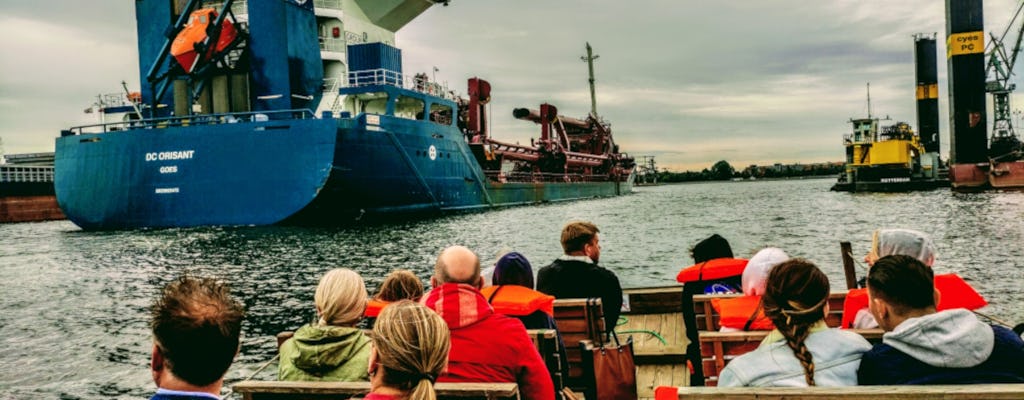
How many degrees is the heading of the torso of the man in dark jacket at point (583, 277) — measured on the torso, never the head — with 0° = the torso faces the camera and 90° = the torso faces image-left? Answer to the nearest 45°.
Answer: approximately 225°

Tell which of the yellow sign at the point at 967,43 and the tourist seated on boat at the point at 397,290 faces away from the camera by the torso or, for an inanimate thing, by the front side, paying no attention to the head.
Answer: the tourist seated on boat

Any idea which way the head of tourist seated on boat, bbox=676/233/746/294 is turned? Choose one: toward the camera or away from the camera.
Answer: away from the camera

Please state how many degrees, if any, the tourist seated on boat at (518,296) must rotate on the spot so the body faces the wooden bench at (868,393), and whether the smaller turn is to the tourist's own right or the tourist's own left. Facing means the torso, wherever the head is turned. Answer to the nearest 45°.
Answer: approximately 135° to the tourist's own right

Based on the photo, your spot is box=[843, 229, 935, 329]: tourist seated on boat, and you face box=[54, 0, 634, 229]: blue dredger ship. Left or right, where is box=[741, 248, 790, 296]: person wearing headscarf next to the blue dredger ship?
left

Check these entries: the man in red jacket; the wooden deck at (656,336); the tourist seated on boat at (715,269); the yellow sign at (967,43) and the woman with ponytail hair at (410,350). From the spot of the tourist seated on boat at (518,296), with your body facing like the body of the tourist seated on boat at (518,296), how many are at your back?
2

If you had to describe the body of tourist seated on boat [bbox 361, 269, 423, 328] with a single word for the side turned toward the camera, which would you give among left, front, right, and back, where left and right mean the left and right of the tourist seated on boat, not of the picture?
back

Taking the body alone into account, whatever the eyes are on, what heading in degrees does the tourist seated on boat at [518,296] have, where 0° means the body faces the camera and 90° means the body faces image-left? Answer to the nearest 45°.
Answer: approximately 180°

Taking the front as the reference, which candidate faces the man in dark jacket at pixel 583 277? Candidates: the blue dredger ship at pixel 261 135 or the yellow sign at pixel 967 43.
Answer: the yellow sign

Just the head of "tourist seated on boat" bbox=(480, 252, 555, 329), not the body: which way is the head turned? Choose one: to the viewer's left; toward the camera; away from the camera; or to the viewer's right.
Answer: away from the camera

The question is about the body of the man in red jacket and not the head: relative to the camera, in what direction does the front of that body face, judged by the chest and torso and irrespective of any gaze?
away from the camera

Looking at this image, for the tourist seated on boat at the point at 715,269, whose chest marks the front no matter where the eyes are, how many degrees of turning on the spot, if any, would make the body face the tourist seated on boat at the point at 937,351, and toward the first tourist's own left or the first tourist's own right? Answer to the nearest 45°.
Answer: approximately 180°

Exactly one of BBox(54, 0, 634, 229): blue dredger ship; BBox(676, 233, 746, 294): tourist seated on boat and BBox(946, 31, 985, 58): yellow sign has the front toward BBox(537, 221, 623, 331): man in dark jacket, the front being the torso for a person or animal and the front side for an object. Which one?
the yellow sign

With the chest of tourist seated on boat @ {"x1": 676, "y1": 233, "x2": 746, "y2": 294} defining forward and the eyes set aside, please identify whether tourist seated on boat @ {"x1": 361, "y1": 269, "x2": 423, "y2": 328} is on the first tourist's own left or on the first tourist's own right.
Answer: on the first tourist's own left

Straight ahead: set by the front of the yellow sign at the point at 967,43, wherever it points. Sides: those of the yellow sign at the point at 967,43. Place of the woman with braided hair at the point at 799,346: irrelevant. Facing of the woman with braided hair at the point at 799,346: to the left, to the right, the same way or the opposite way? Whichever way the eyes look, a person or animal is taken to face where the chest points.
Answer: the opposite way

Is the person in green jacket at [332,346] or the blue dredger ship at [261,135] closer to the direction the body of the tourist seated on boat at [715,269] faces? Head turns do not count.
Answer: the blue dredger ship
